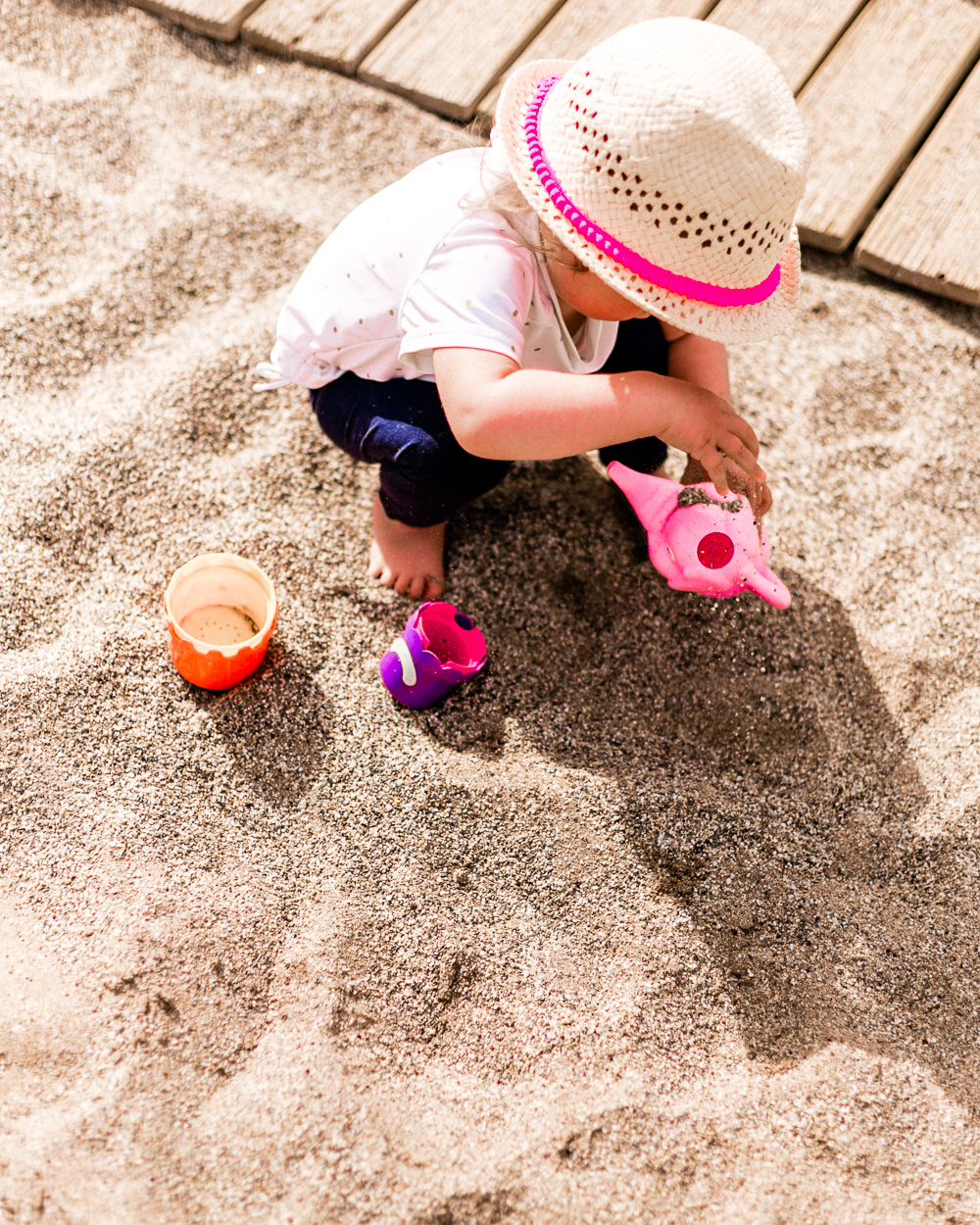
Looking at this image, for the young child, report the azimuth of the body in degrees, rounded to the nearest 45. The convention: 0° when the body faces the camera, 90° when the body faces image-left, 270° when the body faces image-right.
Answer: approximately 315°

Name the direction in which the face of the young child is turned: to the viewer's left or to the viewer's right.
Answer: to the viewer's right
